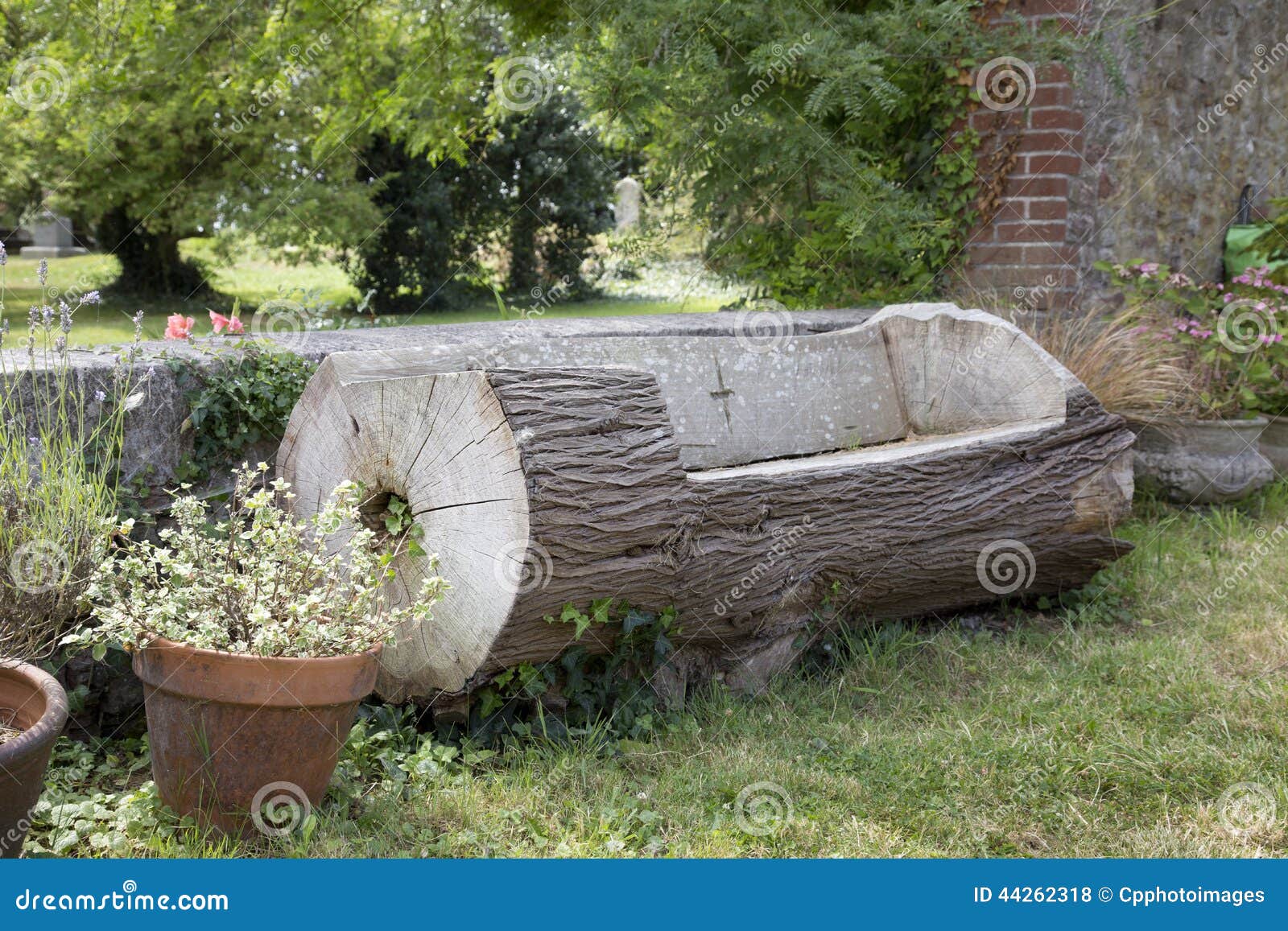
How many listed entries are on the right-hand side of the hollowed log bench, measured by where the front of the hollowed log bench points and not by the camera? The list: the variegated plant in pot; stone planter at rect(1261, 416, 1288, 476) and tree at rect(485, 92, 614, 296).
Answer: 1

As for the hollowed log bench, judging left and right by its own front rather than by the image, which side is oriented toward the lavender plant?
right

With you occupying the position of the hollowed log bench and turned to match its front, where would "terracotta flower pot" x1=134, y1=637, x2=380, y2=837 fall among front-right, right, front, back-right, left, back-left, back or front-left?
right

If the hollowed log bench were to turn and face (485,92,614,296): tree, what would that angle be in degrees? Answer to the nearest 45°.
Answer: approximately 135° to its left

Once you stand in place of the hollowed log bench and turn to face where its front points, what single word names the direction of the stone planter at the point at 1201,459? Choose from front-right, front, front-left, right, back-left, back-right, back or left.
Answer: left

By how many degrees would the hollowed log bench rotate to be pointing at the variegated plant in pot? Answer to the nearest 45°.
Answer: approximately 90° to its right

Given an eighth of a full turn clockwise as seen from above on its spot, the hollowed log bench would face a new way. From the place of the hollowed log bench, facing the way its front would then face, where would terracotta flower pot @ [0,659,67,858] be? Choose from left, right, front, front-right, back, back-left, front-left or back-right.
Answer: front-right

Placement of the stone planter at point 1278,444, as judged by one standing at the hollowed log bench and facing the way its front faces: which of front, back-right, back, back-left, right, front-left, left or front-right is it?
left

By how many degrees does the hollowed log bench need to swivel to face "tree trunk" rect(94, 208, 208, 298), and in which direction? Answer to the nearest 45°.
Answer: approximately 180°

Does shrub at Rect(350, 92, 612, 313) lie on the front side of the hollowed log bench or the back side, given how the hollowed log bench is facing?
on the back side

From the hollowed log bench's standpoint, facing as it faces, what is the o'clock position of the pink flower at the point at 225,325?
The pink flower is roughly at 5 o'clock from the hollowed log bench.

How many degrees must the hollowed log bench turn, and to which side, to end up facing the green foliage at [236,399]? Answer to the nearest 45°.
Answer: approximately 135° to its right

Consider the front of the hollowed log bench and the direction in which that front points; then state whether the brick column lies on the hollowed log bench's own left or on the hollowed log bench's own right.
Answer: on the hollowed log bench's own left
